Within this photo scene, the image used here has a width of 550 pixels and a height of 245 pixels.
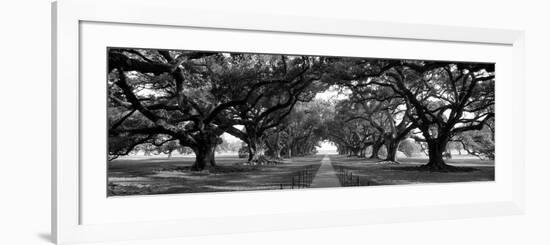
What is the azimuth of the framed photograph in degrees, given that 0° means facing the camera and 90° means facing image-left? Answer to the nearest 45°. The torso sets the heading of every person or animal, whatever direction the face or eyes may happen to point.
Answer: approximately 315°
